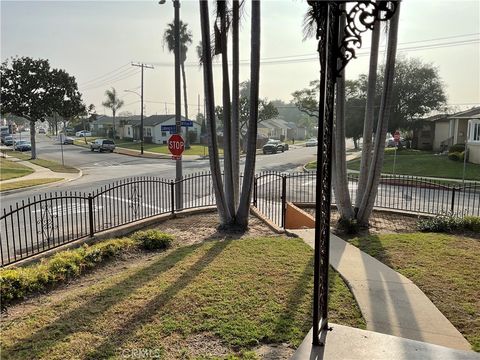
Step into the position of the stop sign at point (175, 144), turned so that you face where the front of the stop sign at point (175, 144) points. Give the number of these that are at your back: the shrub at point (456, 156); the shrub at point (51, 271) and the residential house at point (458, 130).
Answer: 2

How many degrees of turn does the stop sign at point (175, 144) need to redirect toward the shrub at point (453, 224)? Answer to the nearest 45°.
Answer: approximately 90° to its left

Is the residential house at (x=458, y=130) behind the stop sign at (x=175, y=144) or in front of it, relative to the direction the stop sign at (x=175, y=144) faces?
behind

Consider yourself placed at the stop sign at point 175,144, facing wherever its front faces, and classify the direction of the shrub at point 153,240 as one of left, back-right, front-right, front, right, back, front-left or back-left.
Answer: front-left

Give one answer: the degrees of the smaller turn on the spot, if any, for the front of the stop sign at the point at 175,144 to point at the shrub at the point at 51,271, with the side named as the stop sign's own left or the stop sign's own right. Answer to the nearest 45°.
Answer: approximately 45° to the stop sign's own left

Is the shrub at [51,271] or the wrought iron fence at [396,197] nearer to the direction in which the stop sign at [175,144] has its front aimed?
the shrub
